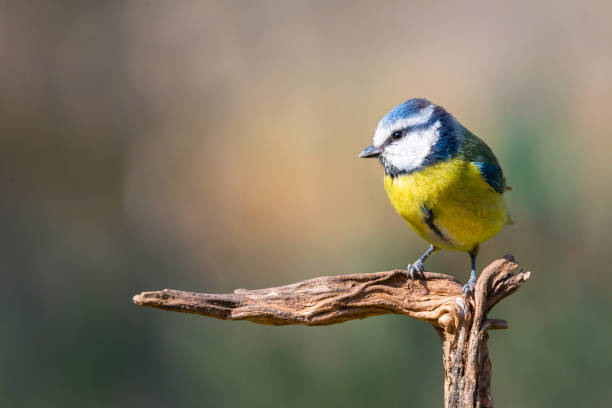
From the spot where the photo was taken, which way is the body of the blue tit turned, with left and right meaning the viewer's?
facing the viewer and to the left of the viewer
